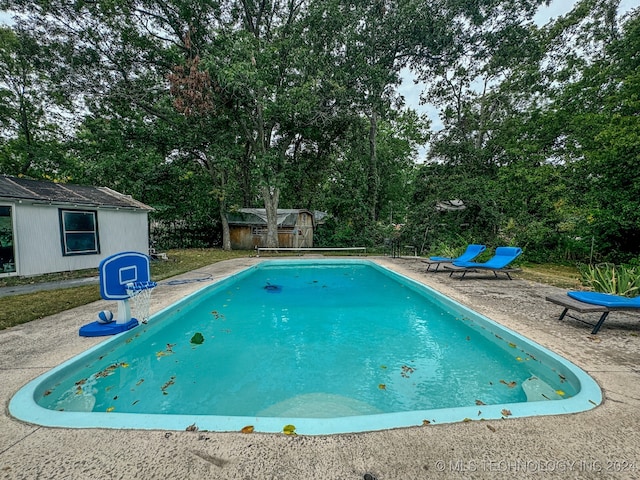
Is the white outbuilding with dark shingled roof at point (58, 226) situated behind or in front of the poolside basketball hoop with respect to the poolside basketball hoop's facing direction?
behind

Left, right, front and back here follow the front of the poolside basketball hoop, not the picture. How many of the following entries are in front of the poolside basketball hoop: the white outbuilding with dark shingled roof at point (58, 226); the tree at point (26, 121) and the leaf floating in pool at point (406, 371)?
1

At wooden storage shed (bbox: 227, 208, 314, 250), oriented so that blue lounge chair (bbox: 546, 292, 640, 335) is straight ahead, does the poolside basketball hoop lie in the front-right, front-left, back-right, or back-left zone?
front-right

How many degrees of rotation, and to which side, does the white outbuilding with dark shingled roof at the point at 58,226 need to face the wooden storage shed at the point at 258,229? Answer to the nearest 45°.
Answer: approximately 90° to its left

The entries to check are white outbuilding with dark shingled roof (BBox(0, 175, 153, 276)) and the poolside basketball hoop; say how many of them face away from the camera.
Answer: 0

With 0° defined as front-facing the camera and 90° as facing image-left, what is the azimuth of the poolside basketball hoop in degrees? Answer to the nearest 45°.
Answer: approximately 315°

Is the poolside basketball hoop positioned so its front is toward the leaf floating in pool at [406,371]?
yes

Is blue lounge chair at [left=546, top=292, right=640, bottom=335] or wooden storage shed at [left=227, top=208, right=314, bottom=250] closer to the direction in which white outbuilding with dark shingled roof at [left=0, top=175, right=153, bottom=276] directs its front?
the blue lounge chair

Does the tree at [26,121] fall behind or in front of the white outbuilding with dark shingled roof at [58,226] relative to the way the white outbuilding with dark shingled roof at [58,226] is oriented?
behind

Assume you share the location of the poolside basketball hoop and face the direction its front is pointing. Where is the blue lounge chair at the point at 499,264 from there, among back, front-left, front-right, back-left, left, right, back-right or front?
front-left

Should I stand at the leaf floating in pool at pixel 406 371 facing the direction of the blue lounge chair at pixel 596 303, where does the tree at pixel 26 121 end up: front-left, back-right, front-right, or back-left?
back-left

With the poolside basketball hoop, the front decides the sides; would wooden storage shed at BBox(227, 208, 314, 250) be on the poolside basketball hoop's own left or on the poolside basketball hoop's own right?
on the poolside basketball hoop's own left

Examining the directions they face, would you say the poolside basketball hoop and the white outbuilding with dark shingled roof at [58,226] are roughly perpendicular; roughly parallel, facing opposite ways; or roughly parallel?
roughly parallel

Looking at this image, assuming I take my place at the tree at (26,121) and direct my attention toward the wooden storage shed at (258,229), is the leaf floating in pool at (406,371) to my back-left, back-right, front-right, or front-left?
front-right

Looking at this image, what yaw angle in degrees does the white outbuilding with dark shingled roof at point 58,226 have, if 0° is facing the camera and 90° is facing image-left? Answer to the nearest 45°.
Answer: approximately 315°
